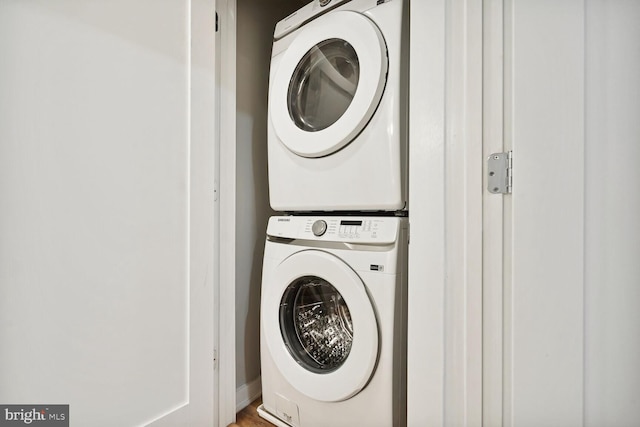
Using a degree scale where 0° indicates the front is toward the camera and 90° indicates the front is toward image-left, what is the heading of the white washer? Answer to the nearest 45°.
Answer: approximately 45°

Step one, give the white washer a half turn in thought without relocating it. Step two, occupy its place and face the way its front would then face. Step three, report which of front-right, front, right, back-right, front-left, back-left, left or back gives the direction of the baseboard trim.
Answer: left

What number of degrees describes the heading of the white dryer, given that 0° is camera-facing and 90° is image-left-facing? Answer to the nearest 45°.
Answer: approximately 45°

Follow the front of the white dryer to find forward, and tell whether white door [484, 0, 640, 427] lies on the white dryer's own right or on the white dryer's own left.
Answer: on the white dryer's own left

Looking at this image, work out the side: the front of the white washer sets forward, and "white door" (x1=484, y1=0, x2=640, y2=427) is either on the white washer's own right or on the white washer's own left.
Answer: on the white washer's own left

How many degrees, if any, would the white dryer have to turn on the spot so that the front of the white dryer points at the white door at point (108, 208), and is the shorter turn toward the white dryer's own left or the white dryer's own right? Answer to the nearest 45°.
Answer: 0° — it already faces it

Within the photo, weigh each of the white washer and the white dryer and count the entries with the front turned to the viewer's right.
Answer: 0
